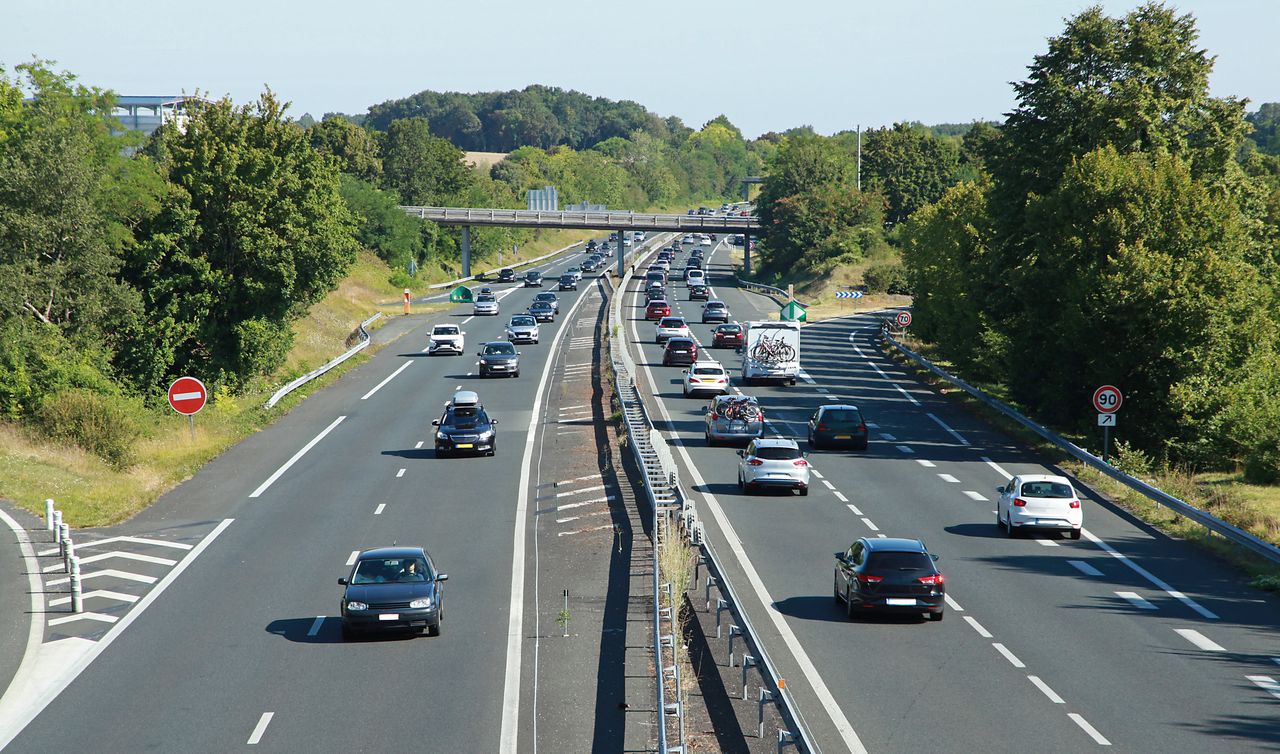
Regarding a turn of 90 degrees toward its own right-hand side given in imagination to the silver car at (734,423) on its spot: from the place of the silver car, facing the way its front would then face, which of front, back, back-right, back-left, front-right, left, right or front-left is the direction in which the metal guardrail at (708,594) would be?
right

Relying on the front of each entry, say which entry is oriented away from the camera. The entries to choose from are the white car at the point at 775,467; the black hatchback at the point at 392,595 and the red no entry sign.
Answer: the white car

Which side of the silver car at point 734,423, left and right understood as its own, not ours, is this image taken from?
back

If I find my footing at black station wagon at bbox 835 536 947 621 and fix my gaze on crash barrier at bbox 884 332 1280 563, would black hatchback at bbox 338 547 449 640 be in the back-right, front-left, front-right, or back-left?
back-left

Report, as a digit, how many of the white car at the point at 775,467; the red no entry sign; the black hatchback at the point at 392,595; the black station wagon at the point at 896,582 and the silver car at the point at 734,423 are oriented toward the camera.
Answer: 2

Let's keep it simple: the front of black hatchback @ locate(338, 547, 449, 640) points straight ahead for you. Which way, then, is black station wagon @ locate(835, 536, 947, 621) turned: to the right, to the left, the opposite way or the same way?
the opposite way

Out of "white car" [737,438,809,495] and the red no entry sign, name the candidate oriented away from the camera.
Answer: the white car

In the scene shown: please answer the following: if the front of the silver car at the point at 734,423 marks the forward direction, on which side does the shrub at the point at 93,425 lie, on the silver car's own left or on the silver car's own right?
on the silver car's own left

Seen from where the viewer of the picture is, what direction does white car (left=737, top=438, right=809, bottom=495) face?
facing away from the viewer

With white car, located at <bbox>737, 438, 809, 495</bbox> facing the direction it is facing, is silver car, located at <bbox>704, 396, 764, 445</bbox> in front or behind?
in front

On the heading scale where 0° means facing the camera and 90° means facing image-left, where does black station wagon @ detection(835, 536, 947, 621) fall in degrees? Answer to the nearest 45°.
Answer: approximately 135°

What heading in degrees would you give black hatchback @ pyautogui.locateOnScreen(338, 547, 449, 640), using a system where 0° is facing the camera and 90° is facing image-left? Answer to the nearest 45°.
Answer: approximately 0°
